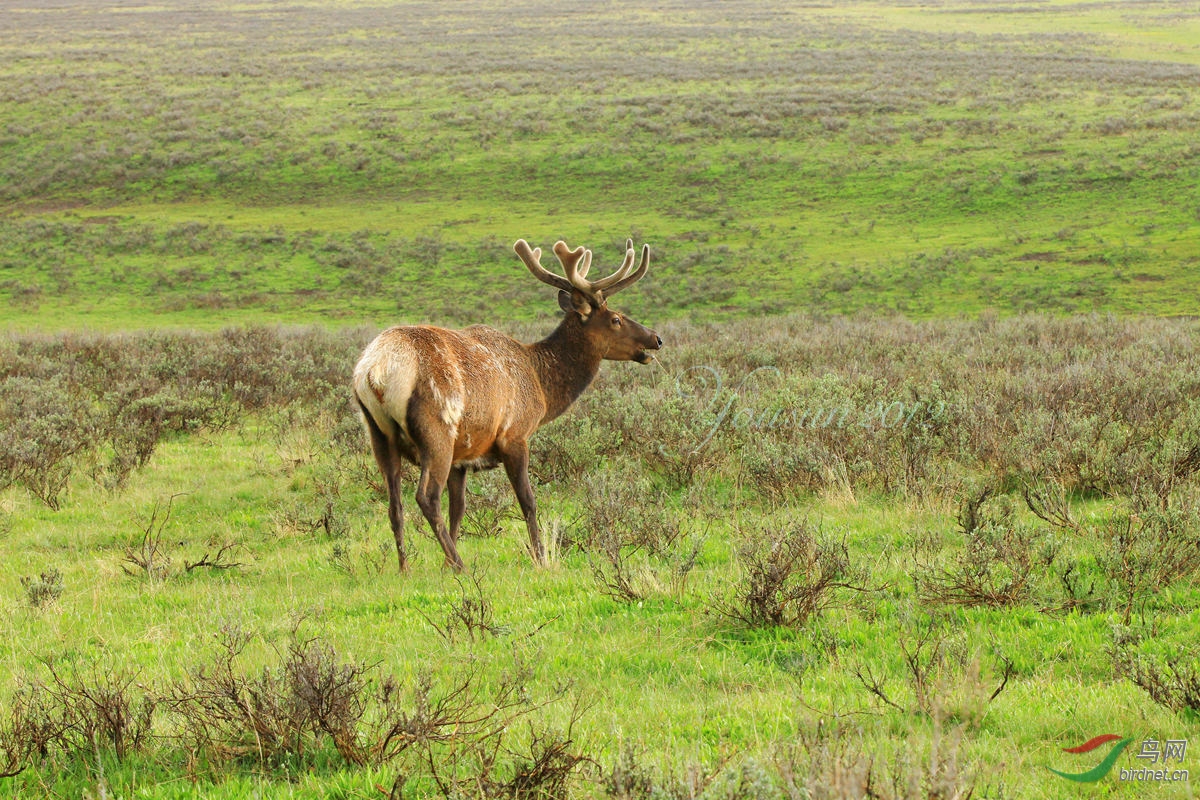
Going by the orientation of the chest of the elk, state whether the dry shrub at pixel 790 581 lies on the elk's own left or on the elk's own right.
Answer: on the elk's own right

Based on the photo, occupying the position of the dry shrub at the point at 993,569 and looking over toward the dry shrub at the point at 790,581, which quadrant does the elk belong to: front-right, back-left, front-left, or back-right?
front-right

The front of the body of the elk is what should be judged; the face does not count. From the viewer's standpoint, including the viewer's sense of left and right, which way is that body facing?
facing away from the viewer and to the right of the viewer

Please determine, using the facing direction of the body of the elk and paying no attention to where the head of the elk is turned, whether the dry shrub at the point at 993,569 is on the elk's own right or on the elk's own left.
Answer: on the elk's own right

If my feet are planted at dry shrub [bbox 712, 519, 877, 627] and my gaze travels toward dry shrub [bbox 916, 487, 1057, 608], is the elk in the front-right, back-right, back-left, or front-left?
back-left
